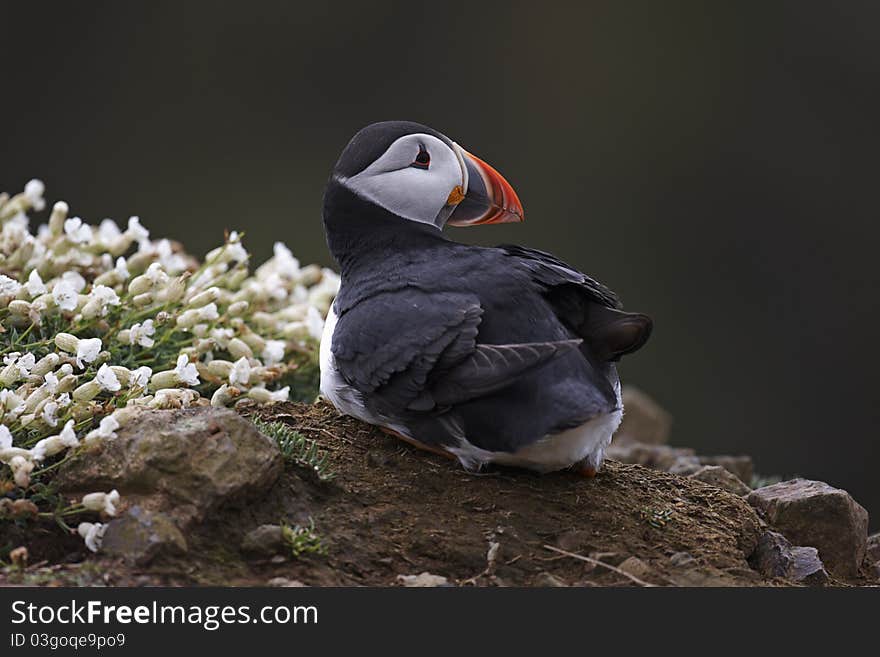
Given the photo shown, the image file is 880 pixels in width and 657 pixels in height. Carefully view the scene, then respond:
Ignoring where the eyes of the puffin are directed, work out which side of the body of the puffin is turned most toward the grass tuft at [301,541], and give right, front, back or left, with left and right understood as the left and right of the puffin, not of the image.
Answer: left

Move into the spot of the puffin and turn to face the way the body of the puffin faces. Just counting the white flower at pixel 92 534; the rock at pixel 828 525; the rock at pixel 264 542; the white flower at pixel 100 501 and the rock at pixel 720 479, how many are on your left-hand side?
3

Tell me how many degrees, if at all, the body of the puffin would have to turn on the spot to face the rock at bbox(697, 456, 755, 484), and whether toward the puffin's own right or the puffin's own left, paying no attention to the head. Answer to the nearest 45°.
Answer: approximately 90° to the puffin's own right

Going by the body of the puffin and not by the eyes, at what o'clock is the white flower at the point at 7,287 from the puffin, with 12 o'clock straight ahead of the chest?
The white flower is roughly at 11 o'clock from the puffin.

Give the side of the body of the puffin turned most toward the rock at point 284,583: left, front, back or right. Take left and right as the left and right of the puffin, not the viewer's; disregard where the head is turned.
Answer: left

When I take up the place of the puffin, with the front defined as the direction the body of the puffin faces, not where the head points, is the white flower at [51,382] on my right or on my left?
on my left

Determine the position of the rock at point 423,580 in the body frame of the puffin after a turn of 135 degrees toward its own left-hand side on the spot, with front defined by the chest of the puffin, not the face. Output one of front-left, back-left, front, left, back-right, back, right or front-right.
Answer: front

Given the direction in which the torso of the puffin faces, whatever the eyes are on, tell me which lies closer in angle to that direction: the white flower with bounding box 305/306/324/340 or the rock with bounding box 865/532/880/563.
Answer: the white flower

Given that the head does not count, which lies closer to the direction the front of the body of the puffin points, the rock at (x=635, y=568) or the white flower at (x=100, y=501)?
the white flower

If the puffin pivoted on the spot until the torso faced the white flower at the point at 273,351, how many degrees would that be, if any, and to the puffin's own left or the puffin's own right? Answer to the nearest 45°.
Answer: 0° — it already faces it

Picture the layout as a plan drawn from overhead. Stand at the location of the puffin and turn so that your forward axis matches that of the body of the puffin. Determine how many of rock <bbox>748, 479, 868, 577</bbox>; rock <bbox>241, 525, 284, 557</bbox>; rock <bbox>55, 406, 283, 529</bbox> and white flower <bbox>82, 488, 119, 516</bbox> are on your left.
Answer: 3

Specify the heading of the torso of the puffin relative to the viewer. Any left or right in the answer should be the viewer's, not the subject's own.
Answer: facing away from the viewer and to the left of the viewer
